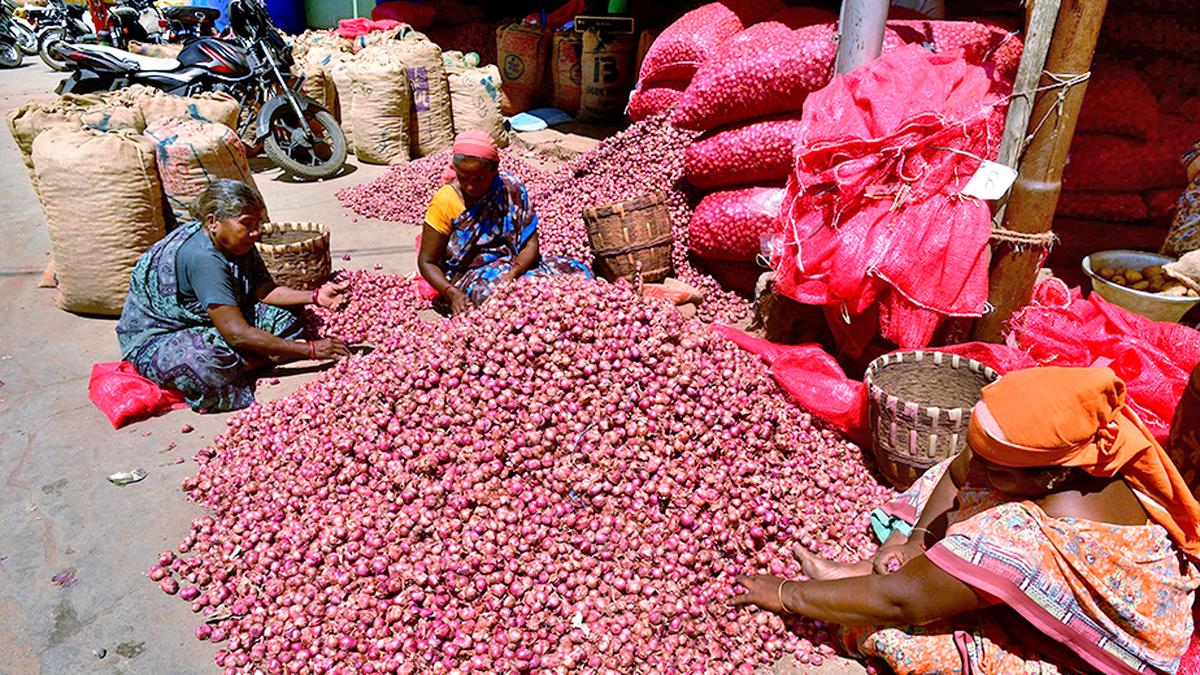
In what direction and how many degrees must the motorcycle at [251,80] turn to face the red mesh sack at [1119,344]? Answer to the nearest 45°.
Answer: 0° — it already faces it

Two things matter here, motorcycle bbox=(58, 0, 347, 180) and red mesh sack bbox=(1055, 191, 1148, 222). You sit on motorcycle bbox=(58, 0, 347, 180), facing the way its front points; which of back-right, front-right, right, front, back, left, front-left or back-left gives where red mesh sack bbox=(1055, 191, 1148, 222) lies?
front

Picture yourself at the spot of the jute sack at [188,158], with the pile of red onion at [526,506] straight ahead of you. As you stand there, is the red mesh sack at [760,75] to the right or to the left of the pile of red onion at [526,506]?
left

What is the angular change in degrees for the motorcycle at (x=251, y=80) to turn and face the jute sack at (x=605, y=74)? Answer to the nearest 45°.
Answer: approximately 45° to its left

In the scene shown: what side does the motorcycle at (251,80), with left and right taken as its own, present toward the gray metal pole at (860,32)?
front
